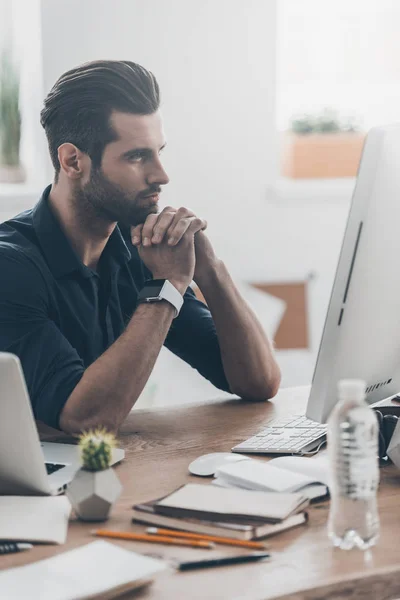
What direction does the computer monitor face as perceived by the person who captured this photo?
facing away from the viewer and to the left of the viewer

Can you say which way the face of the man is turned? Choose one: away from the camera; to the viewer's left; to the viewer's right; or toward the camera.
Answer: to the viewer's right

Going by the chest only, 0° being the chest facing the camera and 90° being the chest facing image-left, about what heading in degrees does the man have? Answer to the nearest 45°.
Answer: approximately 315°

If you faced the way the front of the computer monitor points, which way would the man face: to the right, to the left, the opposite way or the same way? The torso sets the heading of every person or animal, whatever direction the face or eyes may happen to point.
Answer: the opposite way

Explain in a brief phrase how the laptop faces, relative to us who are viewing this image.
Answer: facing away from the viewer and to the right of the viewer
